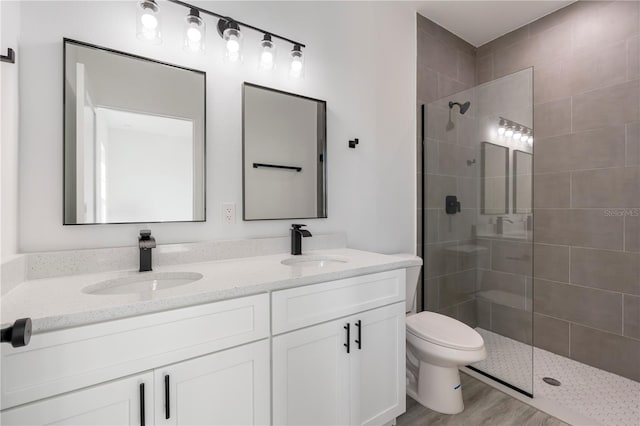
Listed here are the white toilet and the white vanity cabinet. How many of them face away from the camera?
0

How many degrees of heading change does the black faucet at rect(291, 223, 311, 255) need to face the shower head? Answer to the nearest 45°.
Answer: approximately 45° to its left

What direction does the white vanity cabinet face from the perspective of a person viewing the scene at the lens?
facing the viewer and to the right of the viewer

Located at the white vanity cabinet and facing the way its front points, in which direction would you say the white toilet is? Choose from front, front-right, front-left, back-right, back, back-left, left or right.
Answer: left

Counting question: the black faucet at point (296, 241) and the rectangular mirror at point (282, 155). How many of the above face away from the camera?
0

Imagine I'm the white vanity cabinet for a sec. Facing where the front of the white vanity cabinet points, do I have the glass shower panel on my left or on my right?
on my left

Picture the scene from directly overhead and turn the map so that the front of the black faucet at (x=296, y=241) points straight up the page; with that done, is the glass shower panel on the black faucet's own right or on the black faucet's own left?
on the black faucet's own left

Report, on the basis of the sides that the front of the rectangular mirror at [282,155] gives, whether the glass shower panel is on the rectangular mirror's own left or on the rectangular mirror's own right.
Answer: on the rectangular mirror's own left

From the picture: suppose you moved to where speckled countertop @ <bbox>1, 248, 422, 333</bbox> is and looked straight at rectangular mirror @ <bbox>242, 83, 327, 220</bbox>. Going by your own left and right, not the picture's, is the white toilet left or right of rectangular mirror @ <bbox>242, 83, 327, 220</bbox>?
right

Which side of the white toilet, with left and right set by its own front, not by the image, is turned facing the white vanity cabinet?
right

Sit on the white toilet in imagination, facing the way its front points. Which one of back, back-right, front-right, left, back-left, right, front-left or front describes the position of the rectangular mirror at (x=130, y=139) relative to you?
right

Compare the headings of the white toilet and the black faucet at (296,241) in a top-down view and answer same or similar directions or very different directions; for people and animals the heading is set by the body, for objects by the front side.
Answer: same or similar directions

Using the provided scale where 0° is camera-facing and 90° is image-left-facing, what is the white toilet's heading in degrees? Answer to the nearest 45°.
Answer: approximately 315°
